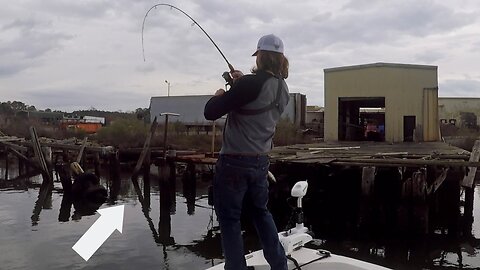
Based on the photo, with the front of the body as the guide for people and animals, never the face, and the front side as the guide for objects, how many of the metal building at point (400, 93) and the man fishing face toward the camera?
1

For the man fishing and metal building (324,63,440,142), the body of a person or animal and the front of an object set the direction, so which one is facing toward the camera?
the metal building

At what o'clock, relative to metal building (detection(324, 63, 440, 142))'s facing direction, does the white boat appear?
The white boat is roughly at 12 o'clock from the metal building.

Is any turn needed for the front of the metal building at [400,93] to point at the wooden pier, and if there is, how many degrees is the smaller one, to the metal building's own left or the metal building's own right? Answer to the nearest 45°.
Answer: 0° — it already faces it

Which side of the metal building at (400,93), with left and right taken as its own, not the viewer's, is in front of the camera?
front

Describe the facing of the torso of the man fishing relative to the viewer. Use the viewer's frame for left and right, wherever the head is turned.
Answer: facing away from the viewer and to the left of the viewer
